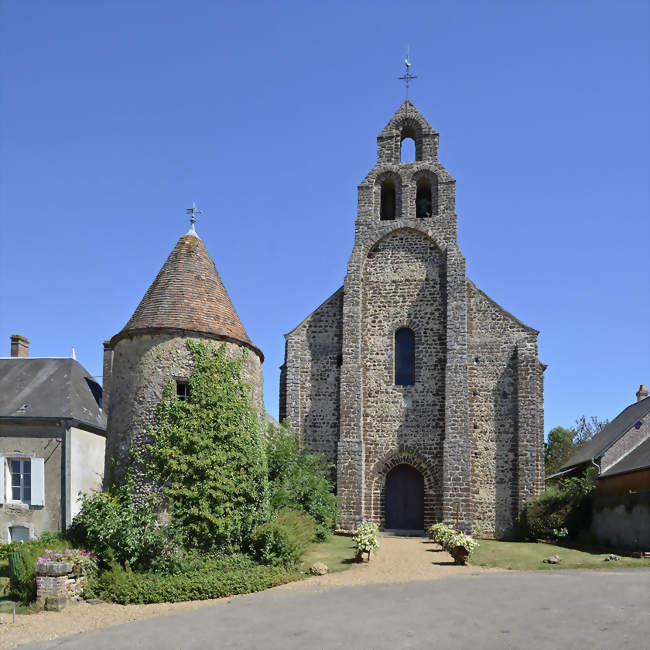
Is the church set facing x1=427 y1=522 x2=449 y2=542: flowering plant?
yes

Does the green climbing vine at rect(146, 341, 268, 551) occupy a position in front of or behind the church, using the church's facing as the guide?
in front

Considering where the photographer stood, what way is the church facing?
facing the viewer

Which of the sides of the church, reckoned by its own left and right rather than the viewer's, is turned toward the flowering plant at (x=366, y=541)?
front

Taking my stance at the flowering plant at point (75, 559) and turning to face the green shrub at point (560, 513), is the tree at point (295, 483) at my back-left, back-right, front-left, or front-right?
front-left

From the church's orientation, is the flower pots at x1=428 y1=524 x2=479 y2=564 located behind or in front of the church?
in front

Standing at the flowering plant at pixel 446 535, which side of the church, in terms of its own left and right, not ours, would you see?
front

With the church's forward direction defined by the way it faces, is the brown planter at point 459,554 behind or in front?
in front
